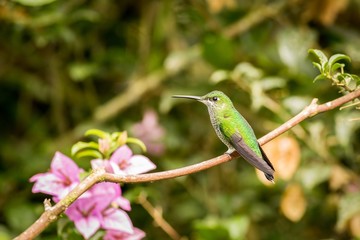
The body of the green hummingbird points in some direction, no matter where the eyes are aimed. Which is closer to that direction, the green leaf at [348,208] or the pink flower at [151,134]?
the pink flower

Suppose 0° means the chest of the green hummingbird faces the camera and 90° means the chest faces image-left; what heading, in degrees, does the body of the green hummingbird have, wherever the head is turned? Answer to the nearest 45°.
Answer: approximately 90°

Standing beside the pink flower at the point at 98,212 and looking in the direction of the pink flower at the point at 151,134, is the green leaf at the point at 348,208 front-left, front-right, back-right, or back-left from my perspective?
front-right
